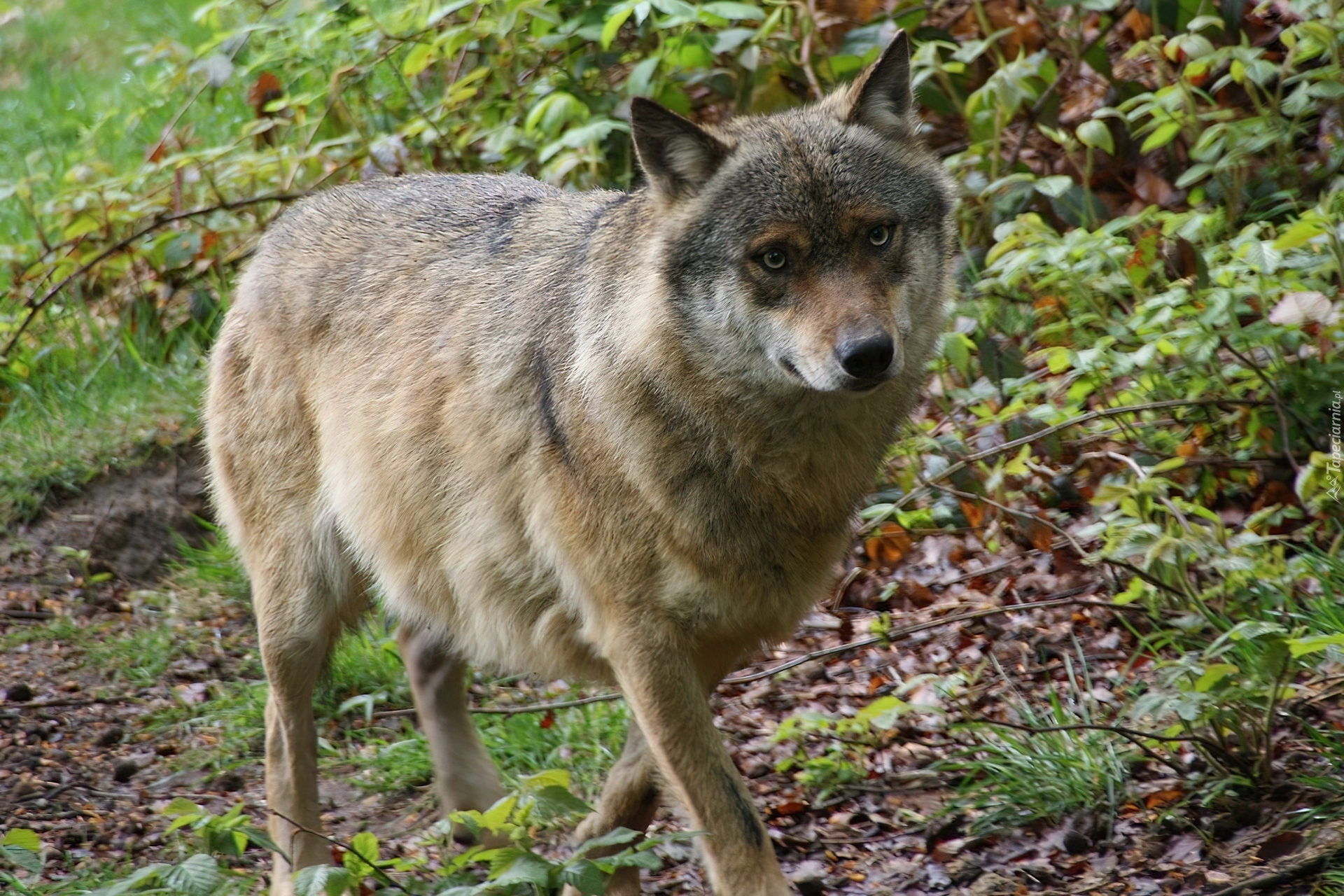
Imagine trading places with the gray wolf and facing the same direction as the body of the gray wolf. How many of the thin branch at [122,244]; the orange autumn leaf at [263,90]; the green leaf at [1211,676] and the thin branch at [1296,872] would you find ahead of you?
2

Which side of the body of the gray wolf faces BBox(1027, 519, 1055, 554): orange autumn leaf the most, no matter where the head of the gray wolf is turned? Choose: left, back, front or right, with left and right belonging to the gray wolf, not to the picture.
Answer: left

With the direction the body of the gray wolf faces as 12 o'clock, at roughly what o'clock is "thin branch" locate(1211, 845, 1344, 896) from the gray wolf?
The thin branch is roughly at 12 o'clock from the gray wolf.

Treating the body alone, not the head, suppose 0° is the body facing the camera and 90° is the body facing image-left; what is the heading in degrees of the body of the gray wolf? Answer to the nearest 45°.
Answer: approximately 315°

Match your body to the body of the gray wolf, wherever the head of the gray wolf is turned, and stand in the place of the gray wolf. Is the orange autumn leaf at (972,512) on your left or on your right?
on your left

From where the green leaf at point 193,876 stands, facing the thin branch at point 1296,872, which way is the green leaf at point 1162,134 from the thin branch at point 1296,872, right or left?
left

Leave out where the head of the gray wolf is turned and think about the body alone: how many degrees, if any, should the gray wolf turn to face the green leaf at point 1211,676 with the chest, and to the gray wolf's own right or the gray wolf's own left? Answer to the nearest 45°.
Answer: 0° — it already faces it
